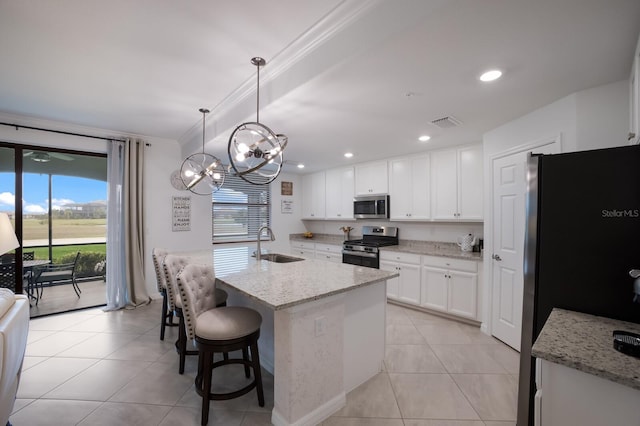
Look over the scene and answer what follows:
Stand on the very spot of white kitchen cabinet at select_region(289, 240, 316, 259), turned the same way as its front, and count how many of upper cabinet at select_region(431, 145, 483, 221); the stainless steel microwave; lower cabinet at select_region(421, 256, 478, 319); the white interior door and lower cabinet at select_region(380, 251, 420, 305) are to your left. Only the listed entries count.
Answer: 5

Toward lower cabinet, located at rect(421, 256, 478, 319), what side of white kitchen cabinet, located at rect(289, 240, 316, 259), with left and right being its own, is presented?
left

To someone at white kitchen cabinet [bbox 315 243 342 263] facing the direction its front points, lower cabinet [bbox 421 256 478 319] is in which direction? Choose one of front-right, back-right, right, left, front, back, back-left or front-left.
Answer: left

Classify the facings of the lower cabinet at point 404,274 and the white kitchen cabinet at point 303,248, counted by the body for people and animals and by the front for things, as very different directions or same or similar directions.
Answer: same or similar directions

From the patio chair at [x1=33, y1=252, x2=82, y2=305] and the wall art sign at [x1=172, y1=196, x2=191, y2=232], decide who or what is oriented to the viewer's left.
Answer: the patio chair

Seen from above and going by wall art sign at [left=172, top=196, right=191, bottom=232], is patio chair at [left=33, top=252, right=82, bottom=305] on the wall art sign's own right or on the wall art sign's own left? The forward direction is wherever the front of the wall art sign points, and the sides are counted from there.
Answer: on the wall art sign's own right

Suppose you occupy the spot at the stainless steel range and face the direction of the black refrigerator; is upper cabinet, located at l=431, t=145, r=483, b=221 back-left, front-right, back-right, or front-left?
front-left

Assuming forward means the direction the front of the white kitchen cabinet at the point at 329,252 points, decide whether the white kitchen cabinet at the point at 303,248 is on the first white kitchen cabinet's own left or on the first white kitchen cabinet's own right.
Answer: on the first white kitchen cabinet's own right

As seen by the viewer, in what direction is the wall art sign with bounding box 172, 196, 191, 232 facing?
toward the camera

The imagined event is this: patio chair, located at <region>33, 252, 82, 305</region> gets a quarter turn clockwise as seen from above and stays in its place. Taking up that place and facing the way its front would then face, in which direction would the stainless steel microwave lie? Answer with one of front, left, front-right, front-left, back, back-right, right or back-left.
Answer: back-right

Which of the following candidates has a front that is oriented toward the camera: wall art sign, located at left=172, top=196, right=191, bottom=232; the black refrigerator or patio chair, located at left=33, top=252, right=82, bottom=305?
the wall art sign

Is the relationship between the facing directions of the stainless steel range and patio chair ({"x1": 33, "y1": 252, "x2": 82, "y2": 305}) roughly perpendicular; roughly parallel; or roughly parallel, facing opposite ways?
roughly parallel

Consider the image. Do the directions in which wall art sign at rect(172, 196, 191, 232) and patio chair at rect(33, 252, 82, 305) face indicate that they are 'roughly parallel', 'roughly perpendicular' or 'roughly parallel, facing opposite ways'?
roughly perpendicular

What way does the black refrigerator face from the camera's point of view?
to the viewer's left

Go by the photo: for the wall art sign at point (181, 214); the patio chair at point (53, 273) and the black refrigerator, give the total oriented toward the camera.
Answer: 1

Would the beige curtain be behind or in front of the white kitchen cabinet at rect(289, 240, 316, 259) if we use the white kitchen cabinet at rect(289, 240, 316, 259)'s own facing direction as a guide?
in front

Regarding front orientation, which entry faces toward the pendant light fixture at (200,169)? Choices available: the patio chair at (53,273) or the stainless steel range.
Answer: the stainless steel range

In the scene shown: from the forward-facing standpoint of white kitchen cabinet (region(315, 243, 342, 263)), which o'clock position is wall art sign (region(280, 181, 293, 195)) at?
The wall art sign is roughly at 3 o'clock from the white kitchen cabinet.

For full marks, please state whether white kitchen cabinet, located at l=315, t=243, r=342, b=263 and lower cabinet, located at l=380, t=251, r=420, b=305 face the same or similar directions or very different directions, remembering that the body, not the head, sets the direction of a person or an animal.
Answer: same or similar directions

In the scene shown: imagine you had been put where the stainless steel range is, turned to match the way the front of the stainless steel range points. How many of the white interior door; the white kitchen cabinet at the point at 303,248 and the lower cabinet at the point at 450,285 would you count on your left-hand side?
2

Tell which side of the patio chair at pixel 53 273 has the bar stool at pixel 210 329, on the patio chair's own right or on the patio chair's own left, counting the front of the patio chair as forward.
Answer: on the patio chair's own left
